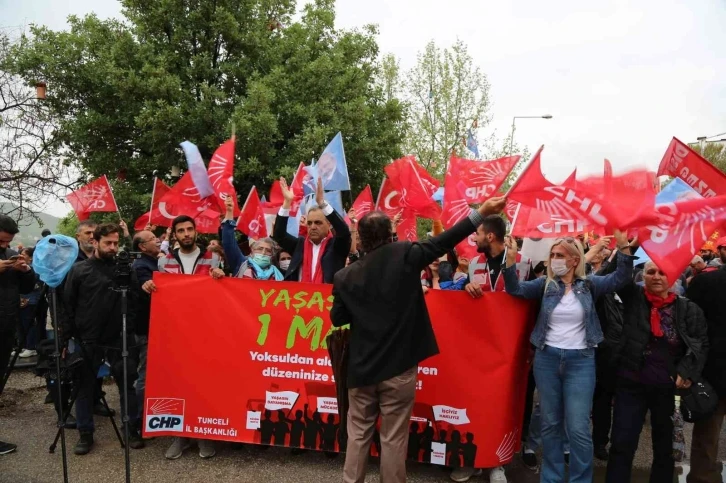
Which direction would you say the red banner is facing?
toward the camera

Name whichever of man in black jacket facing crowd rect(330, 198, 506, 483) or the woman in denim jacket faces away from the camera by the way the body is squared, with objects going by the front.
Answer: the man in black jacket facing crowd

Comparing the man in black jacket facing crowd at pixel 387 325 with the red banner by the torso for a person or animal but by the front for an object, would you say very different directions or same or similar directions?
very different directions

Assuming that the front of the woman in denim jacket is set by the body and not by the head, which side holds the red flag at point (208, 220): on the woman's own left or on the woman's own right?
on the woman's own right

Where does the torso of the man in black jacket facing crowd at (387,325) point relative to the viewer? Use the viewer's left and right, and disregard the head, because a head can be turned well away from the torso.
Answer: facing away from the viewer

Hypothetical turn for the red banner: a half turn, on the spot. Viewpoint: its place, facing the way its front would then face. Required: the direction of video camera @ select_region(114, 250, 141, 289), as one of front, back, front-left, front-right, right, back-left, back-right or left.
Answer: left

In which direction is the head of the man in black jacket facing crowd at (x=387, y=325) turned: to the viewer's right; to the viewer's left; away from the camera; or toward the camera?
away from the camera

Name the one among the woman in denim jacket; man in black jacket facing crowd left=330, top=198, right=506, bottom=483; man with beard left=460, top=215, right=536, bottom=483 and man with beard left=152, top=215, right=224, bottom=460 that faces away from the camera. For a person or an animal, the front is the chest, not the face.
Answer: the man in black jacket facing crowd

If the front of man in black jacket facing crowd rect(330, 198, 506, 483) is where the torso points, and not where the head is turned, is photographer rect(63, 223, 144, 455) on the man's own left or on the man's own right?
on the man's own left

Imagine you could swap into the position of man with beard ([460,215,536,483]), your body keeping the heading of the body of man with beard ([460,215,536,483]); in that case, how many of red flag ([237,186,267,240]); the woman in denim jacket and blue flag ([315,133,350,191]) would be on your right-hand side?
2
